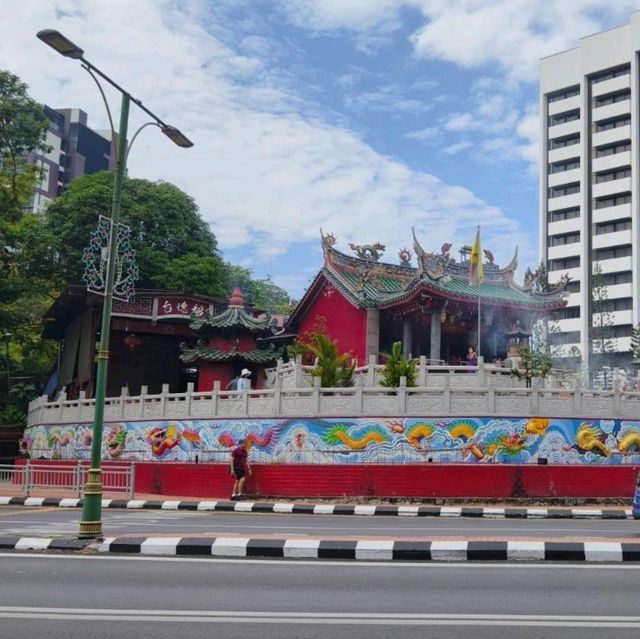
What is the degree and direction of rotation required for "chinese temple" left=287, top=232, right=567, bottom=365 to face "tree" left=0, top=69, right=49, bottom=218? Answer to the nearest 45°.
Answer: approximately 135° to its right

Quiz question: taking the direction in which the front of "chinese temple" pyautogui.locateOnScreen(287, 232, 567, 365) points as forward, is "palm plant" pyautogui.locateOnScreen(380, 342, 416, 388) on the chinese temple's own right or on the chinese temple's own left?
on the chinese temple's own right

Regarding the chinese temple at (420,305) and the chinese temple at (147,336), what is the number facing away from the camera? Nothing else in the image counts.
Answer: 0

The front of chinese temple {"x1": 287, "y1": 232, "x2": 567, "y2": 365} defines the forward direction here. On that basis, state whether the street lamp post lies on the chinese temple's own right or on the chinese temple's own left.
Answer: on the chinese temple's own right

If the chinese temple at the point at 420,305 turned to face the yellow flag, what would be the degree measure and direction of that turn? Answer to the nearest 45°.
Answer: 0° — it already faces it

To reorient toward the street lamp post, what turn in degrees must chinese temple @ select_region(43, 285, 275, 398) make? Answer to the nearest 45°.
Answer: approximately 45° to its right

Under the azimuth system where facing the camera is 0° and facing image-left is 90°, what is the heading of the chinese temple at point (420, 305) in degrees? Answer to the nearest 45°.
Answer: approximately 315°
